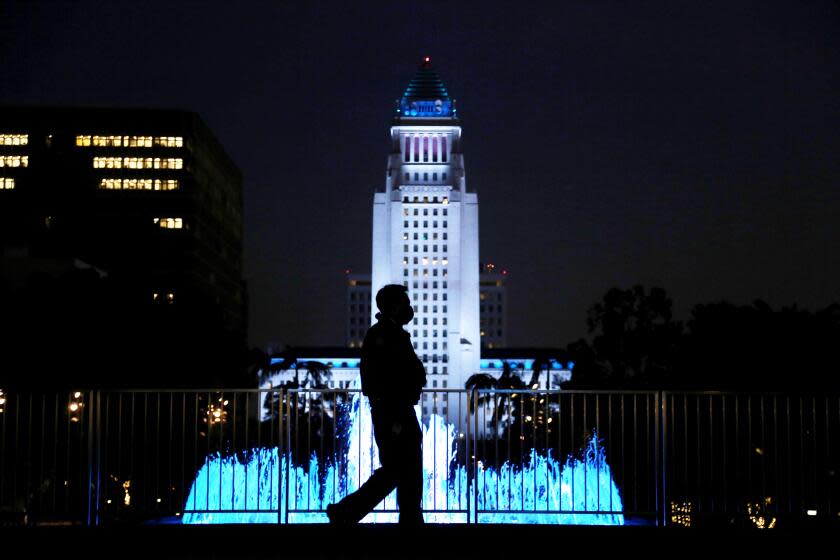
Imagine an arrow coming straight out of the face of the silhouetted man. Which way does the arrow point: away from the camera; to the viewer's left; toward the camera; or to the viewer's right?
to the viewer's right

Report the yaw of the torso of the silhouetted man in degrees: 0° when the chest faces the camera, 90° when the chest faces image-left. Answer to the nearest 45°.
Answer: approximately 270°

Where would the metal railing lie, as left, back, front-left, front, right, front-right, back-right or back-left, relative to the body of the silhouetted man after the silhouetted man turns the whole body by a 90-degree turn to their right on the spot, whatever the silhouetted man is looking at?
back
